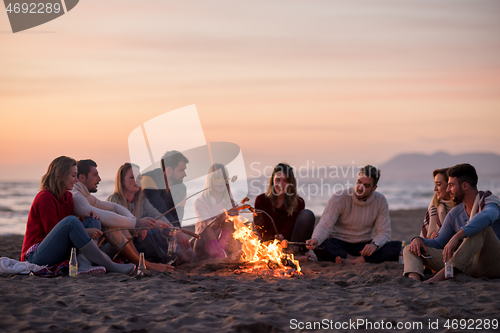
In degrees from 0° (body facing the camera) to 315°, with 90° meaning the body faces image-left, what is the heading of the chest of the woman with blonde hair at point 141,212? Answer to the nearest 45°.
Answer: approximately 315°

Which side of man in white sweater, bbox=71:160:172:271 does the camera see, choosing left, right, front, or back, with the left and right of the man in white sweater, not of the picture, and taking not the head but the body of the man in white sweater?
right

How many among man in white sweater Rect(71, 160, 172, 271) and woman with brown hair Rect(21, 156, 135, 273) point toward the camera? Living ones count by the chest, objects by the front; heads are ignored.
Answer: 0

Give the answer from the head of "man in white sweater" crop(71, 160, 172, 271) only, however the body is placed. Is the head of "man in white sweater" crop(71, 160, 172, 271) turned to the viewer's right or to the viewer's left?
to the viewer's right

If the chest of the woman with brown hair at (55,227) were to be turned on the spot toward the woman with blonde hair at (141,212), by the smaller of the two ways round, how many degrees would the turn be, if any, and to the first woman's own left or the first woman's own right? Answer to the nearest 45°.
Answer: approximately 45° to the first woman's own left

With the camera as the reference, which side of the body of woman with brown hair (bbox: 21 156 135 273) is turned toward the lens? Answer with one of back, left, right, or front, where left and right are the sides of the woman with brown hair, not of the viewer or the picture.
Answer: right

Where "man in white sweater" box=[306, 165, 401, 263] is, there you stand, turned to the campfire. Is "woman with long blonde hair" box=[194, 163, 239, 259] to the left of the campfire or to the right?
right

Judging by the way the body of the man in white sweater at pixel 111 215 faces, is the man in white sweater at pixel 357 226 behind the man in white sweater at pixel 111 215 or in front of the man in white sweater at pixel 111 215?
in front

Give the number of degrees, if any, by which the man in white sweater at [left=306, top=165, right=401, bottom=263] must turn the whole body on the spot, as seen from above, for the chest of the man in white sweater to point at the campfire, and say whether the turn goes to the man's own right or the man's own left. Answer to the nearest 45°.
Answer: approximately 45° to the man's own right

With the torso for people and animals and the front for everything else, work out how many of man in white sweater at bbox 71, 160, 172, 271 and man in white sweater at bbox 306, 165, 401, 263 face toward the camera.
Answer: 1
